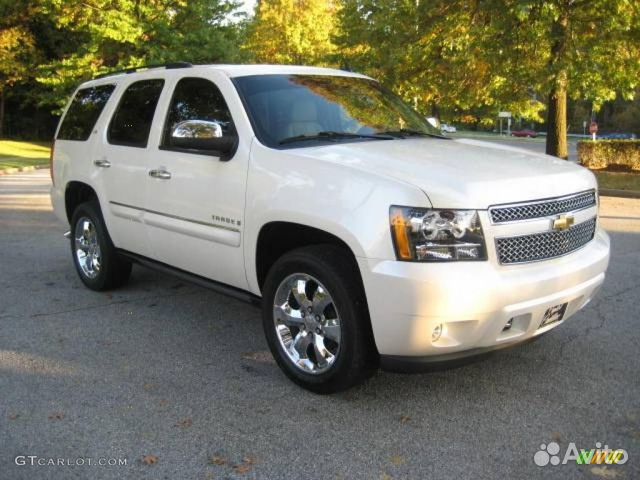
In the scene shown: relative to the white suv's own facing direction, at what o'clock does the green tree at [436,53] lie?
The green tree is roughly at 8 o'clock from the white suv.

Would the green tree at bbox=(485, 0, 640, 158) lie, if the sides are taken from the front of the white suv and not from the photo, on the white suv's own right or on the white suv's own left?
on the white suv's own left

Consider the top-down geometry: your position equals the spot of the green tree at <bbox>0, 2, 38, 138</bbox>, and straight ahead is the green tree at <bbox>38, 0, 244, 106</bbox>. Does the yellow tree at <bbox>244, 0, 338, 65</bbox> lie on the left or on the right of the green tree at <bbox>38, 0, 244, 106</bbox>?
left

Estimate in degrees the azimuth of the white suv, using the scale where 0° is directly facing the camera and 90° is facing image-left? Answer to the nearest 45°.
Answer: approximately 315°

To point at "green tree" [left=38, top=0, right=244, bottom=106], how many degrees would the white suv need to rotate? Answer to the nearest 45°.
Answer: approximately 135° to its left

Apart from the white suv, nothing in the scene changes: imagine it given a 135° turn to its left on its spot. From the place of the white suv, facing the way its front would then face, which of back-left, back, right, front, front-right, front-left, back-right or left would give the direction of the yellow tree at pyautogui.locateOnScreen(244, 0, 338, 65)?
front

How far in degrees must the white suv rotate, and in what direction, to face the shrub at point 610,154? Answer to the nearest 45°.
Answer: approximately 90° to its left

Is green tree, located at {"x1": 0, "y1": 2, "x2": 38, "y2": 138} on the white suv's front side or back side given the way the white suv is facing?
on the back side
